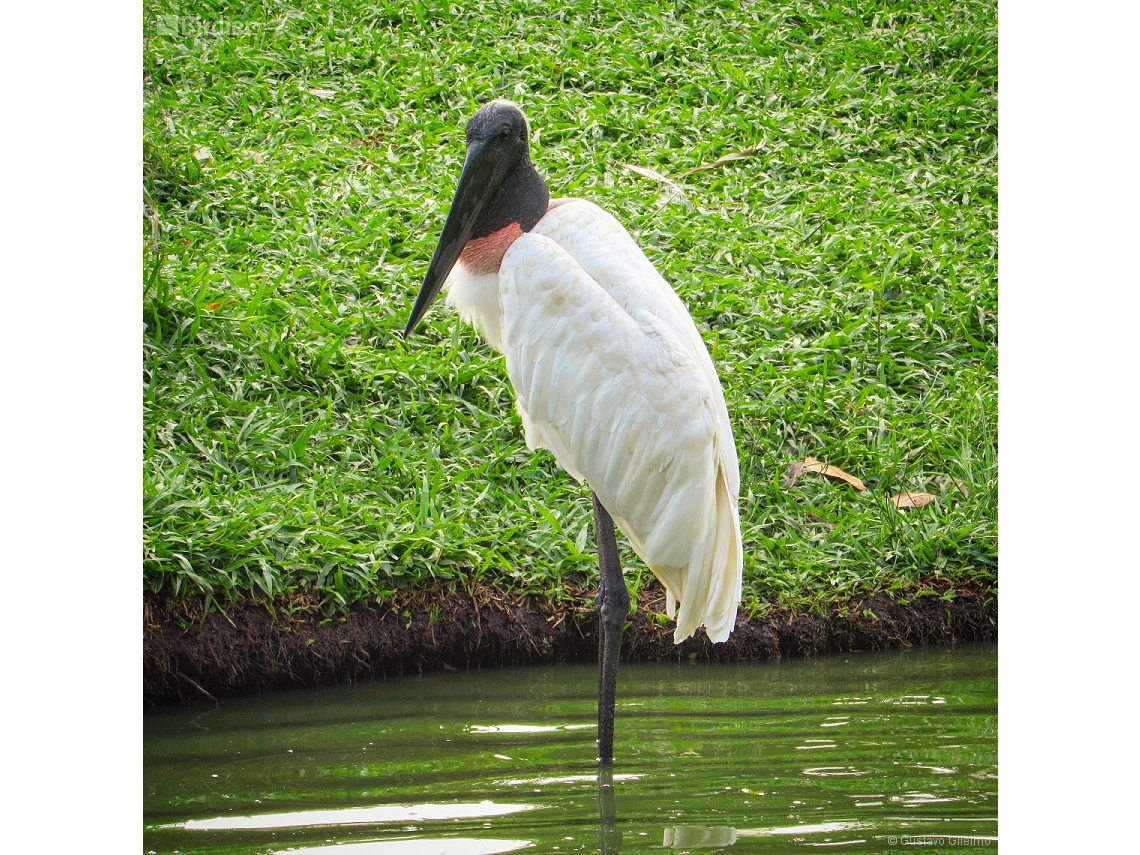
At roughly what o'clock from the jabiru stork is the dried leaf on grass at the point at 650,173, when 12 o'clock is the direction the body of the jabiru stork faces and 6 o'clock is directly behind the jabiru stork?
The dried leaf on grass is roughly at 3 o'clock from the jabiru stork.

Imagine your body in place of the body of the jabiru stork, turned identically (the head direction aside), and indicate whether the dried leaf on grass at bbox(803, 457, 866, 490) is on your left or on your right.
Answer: on your right

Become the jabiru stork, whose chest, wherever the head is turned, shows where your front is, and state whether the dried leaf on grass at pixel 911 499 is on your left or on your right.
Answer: on your right

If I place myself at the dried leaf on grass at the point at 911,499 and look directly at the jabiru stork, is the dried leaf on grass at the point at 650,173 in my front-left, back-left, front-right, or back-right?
back-right

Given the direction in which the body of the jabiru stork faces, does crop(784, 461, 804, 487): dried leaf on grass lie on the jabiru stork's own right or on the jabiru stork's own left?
on the jabiru stork's own right

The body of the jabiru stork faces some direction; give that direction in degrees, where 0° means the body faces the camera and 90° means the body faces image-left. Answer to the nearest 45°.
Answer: approximately 90°

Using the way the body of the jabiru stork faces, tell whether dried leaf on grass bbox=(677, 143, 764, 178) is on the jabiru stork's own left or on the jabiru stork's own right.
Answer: on the jabiru stork's own right
